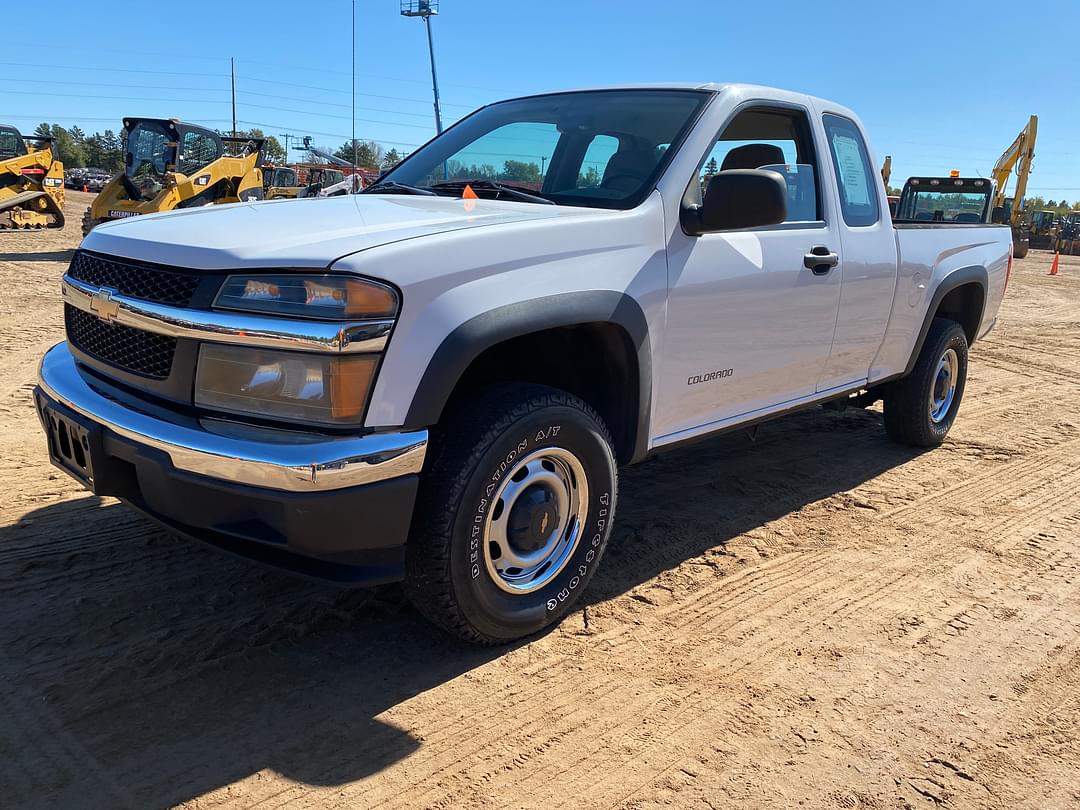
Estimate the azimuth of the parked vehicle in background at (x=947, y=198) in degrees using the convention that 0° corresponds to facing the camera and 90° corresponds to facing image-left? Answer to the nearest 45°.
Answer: approximately 0°

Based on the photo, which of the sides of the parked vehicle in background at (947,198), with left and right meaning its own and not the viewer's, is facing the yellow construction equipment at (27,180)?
right

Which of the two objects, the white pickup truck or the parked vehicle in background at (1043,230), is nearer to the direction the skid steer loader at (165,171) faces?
the white pickup truck

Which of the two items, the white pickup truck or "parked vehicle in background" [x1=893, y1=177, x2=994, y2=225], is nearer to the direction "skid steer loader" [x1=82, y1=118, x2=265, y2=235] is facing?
the white pickup truck

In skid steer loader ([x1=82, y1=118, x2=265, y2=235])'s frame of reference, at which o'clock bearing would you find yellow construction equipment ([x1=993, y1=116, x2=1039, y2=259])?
The yellow construction equipment is roughly at 7 o'clock from the skid steer loader.

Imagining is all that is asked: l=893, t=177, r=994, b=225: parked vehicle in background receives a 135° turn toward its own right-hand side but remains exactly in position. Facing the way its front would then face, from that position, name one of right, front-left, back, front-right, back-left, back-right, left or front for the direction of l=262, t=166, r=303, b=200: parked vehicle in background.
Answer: front-left

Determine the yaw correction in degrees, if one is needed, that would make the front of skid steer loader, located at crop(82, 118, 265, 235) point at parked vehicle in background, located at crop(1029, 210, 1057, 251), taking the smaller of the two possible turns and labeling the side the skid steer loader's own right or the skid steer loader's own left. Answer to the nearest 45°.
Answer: approximately 135° to the skid steer loader's own left

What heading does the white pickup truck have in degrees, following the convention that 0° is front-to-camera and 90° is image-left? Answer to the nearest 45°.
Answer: approximately 45°

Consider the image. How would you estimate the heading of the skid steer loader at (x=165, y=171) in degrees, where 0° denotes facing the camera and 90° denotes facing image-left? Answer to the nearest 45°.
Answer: approximately 45°

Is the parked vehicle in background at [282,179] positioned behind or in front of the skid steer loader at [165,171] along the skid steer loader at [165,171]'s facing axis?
behind
